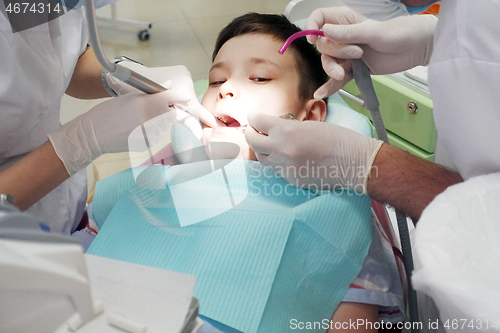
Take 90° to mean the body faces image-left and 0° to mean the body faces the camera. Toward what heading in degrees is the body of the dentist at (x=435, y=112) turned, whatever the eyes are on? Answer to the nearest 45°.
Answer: approximately 90°

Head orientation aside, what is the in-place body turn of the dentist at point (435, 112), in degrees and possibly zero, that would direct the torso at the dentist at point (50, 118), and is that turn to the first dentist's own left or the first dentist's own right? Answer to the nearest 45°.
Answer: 0° — they already face them
